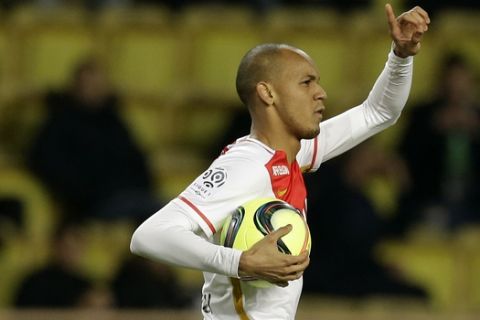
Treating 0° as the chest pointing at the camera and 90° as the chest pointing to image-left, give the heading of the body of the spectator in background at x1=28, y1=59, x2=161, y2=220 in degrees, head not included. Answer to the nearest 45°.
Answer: approximately 0°

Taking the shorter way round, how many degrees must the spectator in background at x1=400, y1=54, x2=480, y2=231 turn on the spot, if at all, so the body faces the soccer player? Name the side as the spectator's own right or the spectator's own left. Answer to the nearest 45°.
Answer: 0° — they already face them

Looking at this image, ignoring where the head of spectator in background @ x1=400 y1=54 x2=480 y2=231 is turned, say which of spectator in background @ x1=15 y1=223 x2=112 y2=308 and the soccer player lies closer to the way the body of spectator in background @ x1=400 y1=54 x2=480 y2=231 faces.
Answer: the soccer player

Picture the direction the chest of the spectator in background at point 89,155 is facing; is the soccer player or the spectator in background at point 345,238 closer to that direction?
the soccer player

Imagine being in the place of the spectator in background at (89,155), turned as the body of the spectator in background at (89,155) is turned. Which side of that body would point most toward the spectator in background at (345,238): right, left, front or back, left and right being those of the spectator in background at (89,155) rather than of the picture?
left

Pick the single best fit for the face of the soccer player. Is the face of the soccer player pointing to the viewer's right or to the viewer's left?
to the viewer's right

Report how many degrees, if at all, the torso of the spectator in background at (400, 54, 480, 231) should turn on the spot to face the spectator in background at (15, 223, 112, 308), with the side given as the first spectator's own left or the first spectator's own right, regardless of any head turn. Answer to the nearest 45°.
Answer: approximately 90° to the first spectator's own right

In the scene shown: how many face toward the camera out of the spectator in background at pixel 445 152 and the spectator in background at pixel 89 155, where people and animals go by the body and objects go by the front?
2

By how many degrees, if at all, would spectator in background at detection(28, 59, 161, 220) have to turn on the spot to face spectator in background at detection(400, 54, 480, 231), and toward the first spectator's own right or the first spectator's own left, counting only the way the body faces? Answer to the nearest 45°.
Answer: approximately 90° to the first spectator's own left
